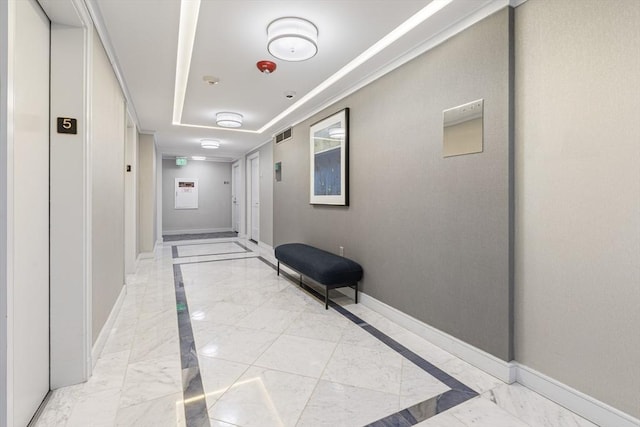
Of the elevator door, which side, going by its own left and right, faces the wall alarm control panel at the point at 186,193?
left

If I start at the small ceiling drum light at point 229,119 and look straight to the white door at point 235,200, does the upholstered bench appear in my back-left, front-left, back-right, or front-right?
back-right

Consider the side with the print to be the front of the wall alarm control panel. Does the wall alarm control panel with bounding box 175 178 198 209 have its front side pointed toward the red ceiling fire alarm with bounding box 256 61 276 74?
yes

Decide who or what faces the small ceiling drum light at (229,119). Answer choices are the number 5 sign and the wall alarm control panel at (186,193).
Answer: the wall alarm control panel

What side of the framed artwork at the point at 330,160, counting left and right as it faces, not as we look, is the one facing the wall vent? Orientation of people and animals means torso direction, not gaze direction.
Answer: right

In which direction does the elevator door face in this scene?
to the viewer's right

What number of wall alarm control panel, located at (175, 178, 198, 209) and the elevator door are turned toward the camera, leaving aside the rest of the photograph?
1

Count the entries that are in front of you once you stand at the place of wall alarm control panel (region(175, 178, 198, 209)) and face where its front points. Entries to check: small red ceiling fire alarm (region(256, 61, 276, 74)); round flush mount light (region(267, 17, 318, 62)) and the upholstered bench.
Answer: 3
